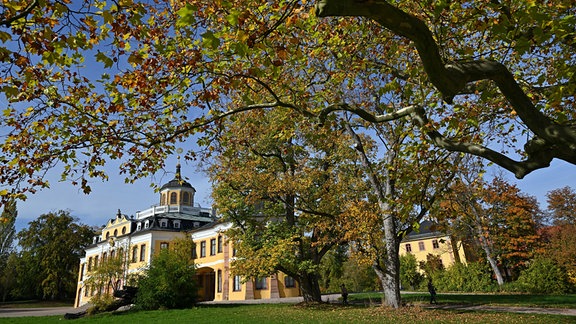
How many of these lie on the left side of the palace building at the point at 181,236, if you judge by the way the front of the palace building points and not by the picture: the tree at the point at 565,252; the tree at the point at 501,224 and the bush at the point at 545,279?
3

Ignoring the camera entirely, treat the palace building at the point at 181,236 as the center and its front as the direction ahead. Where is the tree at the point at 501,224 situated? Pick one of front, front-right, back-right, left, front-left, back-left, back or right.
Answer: left

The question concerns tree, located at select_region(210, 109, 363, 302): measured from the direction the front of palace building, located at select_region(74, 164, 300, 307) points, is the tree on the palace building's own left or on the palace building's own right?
on the palace building's own left

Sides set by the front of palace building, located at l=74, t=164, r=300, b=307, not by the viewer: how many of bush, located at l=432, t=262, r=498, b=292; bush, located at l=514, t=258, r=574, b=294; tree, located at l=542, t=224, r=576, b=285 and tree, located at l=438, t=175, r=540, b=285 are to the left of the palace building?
4

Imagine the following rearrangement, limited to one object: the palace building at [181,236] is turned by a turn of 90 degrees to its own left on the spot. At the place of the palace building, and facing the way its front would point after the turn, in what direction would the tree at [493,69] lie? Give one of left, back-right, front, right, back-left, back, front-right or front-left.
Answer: front-right

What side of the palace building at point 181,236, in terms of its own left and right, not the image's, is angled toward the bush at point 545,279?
left

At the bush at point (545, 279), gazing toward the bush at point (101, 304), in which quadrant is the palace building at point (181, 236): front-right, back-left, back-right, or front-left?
front-right

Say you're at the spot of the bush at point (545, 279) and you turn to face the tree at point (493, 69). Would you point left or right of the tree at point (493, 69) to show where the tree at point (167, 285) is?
right

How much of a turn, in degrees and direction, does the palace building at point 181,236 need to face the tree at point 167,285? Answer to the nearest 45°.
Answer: approximately 45° to its left

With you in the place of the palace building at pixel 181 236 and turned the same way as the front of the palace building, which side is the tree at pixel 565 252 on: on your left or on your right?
on your left

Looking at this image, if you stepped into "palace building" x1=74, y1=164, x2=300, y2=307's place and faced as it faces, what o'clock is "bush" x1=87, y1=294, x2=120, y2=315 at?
The bush is roughly at 11 o'clock from the palace building.

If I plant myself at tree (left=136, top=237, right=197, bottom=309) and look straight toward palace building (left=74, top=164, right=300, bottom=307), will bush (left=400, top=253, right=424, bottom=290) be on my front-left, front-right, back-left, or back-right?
front-right

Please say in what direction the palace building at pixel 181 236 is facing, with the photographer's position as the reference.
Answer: facing the viewer and to the left of the viewer

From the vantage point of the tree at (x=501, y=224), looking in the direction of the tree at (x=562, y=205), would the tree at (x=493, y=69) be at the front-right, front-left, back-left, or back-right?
back-right
